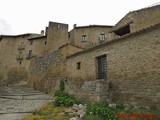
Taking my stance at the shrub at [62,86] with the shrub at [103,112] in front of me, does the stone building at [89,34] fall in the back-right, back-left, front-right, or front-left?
back-left

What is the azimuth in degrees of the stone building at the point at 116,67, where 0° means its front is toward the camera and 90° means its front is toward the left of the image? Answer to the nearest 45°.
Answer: approximately 45°
